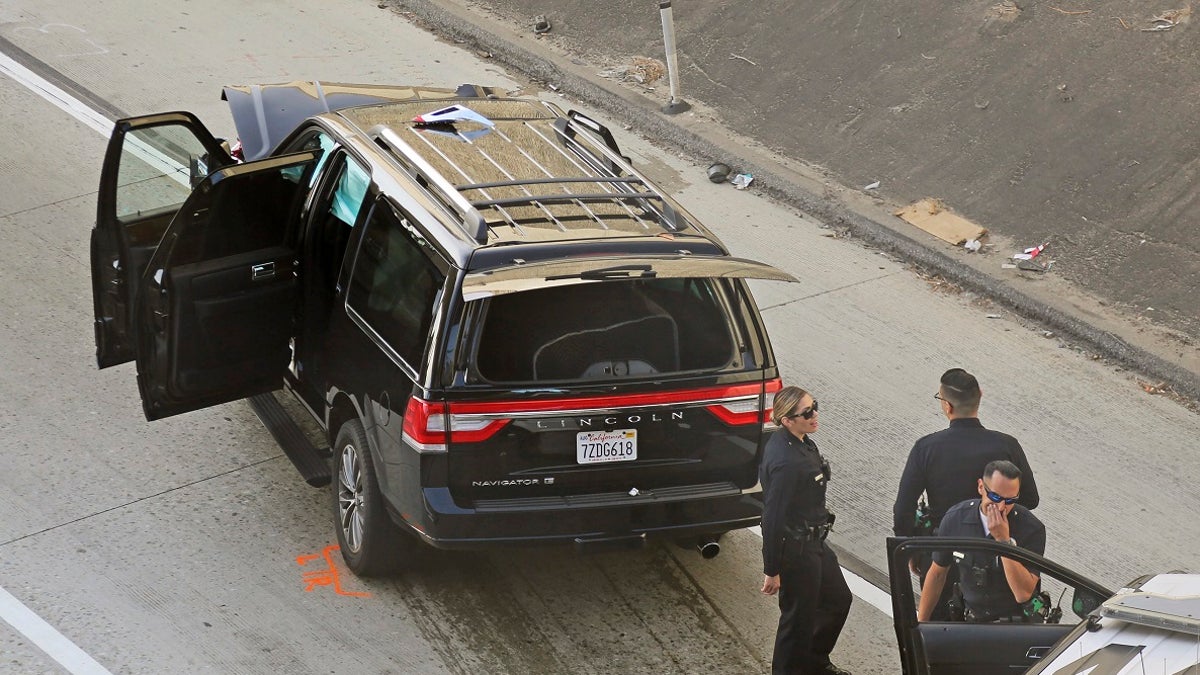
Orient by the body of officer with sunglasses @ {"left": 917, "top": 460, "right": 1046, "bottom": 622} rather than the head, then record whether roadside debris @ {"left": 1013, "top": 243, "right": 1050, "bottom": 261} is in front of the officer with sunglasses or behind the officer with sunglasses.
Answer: behind

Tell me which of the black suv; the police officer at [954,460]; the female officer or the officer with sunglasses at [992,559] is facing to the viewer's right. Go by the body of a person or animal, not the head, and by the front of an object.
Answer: the female officer

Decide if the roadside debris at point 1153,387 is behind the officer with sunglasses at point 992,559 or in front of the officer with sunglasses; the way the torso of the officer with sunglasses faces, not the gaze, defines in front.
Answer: behind

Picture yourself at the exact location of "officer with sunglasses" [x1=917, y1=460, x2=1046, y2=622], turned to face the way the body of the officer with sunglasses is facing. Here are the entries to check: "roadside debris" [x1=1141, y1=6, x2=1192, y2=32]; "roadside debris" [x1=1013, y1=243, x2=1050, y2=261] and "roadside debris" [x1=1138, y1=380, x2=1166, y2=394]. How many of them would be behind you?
3

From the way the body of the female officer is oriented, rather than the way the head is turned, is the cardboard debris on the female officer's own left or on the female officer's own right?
on the female officer's own left

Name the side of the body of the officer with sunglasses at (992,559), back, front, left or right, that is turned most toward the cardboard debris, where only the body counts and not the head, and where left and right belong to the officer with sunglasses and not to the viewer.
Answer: back

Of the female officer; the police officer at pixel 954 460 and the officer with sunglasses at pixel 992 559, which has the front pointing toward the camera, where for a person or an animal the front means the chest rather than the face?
the officer with sunglasses

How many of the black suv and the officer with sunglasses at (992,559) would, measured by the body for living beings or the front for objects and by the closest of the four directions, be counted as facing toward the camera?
1

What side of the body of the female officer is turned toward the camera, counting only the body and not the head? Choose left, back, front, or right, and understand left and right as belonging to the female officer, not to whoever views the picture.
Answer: right

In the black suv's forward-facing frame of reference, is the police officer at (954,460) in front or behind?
behind

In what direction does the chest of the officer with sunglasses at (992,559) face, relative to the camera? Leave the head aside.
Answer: toward the camera

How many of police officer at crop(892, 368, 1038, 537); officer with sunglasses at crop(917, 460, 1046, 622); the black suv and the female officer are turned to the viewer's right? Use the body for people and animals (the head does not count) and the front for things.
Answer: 1

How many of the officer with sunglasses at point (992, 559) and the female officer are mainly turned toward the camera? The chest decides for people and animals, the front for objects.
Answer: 1
